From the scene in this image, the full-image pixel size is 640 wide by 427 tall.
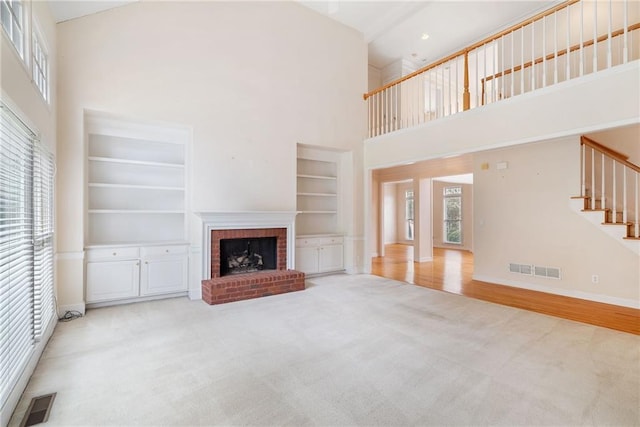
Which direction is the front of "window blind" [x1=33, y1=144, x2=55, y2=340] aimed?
to the viewer's right

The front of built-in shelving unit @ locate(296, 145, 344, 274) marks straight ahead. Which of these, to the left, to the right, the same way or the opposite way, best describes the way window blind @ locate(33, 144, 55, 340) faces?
to the left

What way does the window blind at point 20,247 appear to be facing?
to the viewer's right

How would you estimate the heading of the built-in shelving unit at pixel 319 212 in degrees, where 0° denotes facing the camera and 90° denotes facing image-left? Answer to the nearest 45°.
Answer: approximately 315°

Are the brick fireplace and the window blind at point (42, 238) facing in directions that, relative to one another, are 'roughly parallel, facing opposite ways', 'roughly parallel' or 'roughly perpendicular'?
roughly perpendicular

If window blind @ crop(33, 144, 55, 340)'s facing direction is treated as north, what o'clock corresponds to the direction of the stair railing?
The stair railing is roughly at 1 o'clock from the window blind.

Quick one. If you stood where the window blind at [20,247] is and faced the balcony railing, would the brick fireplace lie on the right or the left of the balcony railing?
left

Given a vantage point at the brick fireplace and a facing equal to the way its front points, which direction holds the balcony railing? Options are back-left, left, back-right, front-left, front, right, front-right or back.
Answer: front-left
